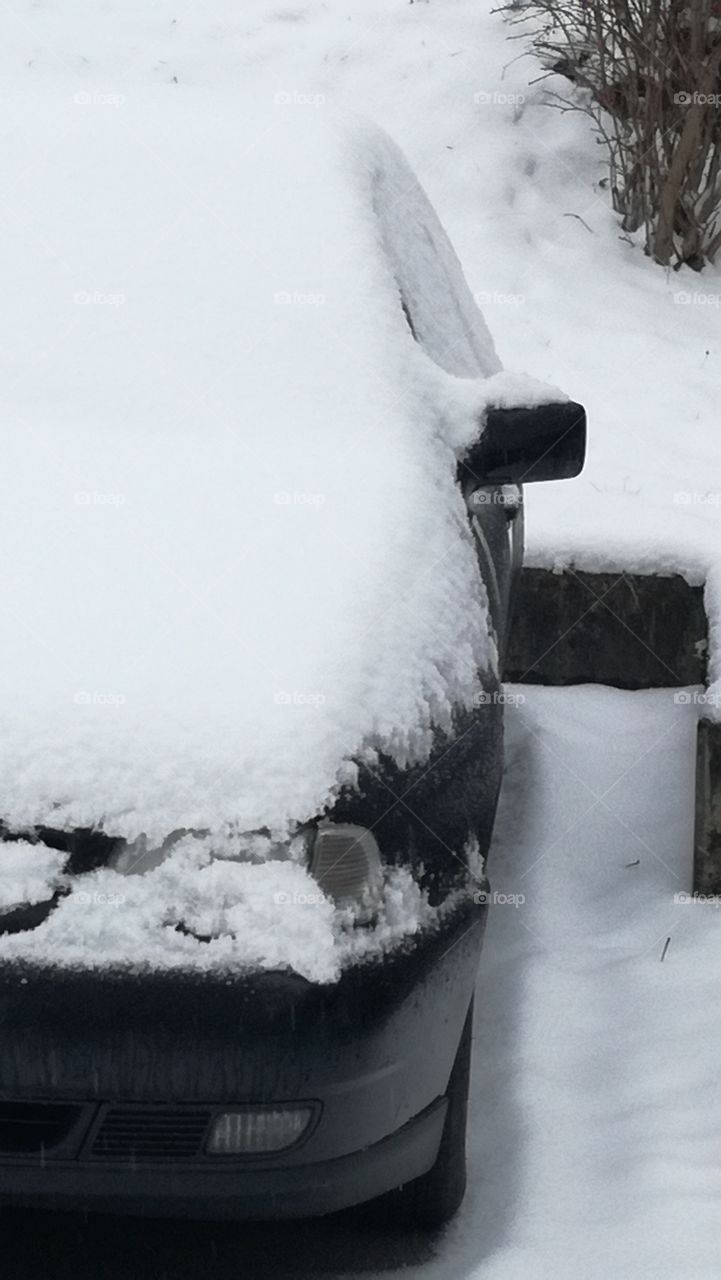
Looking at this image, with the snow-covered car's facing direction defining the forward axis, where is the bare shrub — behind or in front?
behind

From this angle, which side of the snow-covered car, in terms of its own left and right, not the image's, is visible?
front
